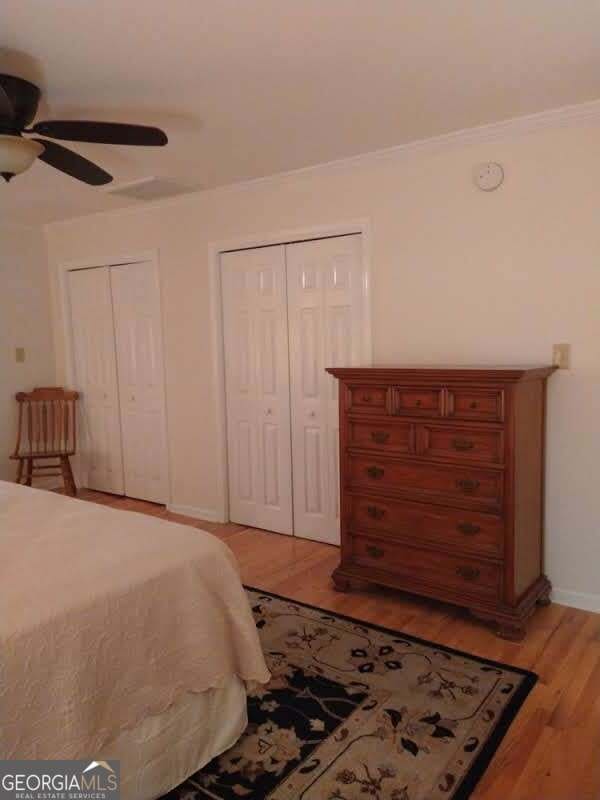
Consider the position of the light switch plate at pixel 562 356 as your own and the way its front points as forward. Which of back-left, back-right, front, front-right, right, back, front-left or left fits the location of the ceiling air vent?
right

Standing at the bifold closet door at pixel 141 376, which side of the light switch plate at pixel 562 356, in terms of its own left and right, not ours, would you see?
right

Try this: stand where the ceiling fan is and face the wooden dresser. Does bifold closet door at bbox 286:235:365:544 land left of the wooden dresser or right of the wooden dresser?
left

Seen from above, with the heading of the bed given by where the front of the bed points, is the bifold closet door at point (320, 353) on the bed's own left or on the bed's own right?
on the bed's own left
